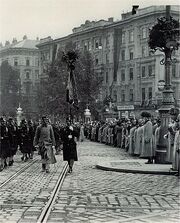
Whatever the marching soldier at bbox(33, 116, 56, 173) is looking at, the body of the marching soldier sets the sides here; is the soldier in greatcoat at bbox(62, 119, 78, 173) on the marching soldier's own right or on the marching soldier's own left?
on the marching soldier's own left

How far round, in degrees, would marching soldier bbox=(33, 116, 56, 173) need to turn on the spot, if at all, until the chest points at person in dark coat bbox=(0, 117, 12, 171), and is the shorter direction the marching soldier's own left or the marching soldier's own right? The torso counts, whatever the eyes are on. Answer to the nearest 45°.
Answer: approximately 135° to the marching soldier's own right

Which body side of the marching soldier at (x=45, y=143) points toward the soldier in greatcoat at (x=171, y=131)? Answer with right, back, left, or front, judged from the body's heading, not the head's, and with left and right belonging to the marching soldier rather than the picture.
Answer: left

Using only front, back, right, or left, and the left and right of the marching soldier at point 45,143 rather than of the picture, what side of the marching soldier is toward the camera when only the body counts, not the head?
front

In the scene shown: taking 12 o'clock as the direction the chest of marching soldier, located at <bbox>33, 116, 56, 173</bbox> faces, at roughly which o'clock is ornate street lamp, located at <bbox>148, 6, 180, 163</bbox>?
The ornate street lamp is roughly at 9 o'clock from the marching soldier.
